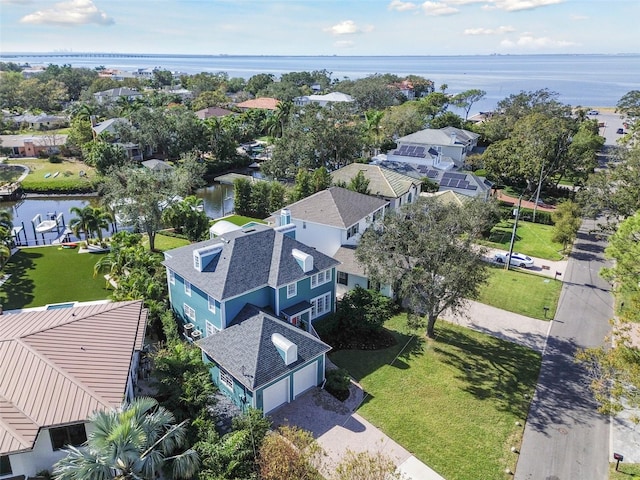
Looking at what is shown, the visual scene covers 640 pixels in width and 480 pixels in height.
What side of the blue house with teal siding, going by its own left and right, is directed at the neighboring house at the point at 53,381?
right

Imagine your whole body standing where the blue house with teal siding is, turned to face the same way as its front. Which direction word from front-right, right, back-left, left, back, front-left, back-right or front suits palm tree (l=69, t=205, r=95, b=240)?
back

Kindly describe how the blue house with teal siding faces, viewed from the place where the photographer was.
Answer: facing the viewer and to the right of the viewer

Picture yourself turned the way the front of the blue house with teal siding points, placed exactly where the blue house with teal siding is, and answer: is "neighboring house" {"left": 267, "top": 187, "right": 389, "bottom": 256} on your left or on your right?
on your left

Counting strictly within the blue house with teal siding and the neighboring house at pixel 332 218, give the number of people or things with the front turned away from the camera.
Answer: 0

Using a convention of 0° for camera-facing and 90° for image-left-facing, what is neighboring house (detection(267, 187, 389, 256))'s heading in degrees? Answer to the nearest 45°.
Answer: approximately 315°

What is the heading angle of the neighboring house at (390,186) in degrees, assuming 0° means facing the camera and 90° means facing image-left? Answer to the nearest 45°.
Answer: approximately 315°

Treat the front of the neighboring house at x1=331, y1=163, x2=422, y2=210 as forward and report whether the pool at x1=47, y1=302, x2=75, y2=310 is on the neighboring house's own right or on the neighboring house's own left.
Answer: on the neighboring house's own right

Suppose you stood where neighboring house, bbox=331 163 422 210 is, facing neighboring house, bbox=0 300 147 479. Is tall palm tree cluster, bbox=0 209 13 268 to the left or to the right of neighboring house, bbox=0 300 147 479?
right

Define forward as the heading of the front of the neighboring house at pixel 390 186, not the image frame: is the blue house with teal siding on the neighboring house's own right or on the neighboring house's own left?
on the neighboring house's own right

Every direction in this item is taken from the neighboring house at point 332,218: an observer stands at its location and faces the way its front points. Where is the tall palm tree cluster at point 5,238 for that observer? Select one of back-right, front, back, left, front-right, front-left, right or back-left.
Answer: back-right
